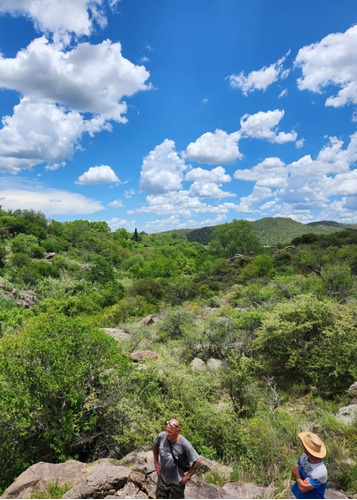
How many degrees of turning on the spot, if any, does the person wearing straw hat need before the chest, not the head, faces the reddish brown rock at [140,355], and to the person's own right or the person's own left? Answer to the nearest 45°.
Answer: approximately 90° to the person's own right

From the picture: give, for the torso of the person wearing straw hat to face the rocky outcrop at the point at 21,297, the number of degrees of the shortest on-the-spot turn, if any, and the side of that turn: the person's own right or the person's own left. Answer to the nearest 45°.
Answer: approximately 90° to the person's own right

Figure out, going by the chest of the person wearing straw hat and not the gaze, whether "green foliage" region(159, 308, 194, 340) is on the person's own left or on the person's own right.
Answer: on the person's own right

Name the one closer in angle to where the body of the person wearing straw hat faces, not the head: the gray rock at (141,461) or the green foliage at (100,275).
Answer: the gray rock

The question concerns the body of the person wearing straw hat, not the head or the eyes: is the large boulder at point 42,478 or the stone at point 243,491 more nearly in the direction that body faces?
the large boulder

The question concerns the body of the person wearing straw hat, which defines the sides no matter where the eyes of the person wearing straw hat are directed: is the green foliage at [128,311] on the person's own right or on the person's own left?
on the person's own right

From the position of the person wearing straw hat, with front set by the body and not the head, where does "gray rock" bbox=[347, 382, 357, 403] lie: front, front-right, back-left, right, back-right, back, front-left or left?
back-right

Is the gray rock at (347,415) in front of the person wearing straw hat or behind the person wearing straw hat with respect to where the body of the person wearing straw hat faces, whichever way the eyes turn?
behind

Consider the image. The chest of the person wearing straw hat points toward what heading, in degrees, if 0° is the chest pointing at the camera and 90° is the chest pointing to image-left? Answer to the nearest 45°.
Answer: approximately 45°

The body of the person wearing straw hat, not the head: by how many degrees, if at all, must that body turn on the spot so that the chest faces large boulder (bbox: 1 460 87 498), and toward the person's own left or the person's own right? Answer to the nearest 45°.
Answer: approximately 45° to the person's own right
